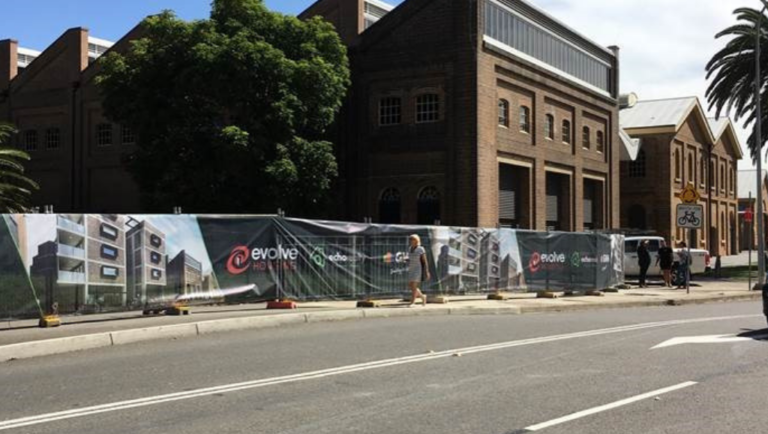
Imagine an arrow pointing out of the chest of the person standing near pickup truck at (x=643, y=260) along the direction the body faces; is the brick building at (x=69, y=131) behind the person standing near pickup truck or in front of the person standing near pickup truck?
behind

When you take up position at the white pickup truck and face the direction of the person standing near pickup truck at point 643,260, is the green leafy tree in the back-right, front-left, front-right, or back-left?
front-right

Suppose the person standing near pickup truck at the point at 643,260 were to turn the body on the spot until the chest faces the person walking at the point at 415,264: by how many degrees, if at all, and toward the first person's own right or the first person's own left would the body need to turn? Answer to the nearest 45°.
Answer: approximately 90° to the first person's own right
